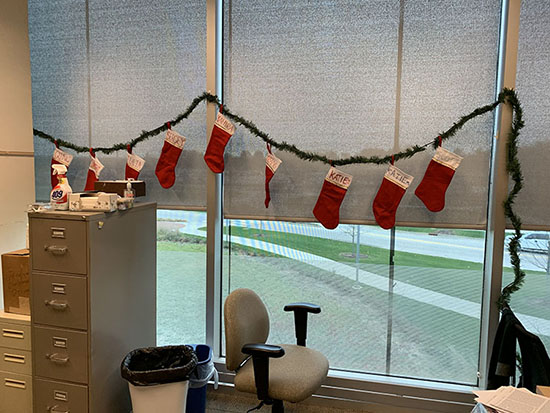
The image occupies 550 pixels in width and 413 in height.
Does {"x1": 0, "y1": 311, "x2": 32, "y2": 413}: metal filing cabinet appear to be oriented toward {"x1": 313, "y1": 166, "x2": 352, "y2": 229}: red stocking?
no

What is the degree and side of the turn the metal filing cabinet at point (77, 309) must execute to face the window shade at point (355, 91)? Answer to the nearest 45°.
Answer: approximately 135° to its left

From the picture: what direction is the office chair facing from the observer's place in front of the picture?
facing the viewer and to the right of the viewer

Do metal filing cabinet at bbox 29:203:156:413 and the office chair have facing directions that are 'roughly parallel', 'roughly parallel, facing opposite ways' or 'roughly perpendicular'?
roughly perpendicular

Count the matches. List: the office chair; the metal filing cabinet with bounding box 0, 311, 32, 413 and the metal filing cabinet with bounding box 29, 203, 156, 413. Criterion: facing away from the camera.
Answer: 0

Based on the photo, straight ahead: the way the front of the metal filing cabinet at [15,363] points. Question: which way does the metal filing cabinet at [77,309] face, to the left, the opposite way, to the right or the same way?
the same way

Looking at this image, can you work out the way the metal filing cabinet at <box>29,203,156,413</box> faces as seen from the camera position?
facing the viewer and to the left of the viewer

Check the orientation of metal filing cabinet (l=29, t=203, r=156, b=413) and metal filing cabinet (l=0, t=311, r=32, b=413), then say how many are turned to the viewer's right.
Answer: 0

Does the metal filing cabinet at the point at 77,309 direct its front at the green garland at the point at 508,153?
no

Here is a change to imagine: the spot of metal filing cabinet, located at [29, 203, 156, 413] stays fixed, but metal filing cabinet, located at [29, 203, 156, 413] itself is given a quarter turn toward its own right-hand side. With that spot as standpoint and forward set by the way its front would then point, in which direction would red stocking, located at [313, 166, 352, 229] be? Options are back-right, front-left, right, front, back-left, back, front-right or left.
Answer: back-right
